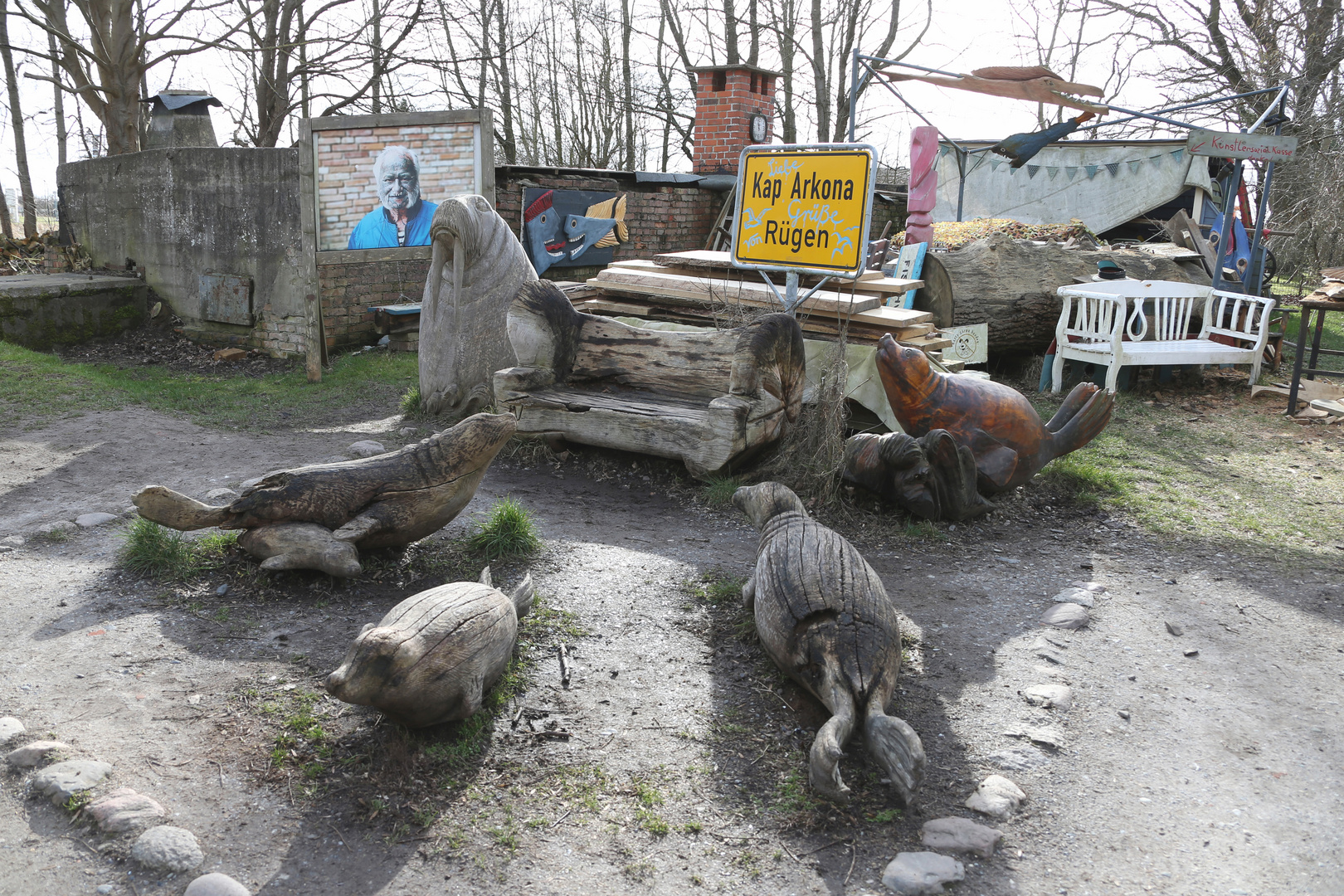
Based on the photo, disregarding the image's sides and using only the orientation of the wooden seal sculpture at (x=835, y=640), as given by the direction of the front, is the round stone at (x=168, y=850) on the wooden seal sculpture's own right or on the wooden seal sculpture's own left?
on the wooden seal sculpture's own left

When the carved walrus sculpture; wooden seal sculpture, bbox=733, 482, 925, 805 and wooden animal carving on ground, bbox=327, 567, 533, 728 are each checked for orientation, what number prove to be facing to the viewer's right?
0

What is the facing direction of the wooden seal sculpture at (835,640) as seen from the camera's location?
facing away from the viewer and to the left of the viewer

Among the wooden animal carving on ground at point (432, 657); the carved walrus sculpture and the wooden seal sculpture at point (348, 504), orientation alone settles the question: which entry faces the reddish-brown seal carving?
the wooden seal sculpture

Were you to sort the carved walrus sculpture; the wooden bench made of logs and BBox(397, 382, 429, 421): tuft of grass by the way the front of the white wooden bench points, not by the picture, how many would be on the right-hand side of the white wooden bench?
3

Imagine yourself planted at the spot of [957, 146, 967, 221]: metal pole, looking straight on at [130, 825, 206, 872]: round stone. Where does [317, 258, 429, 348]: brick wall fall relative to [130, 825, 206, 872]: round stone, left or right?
right

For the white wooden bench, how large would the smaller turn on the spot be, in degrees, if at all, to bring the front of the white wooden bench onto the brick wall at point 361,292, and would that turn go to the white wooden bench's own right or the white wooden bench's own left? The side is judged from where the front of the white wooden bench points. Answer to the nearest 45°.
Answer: approximately 135° to the white wooden bench's own right

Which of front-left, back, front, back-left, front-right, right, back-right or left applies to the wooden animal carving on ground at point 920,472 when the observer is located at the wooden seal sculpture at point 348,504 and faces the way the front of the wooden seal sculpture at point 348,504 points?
front

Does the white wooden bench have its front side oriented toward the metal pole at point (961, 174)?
no

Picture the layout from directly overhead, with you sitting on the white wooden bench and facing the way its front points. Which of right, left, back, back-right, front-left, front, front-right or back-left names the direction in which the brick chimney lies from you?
back

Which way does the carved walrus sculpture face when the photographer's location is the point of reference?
facing the viewer and to the left of the viewer

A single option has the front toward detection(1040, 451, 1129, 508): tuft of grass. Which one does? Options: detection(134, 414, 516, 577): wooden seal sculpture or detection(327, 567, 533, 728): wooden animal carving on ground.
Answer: the wooden seal sculpture

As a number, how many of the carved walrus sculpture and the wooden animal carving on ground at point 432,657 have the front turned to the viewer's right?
0

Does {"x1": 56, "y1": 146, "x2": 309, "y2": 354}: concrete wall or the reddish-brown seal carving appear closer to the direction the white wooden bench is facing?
the reddish-brown seal carving

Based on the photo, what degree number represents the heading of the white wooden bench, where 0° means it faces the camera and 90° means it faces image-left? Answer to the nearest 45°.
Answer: approximately 315°

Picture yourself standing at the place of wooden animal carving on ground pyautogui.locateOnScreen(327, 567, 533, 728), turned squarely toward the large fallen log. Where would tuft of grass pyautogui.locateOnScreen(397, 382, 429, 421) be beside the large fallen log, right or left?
left

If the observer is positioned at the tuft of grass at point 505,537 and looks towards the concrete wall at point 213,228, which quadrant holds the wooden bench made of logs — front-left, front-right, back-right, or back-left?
front-right

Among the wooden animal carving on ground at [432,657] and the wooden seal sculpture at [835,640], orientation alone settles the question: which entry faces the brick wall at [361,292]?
the wooden seal sculpture

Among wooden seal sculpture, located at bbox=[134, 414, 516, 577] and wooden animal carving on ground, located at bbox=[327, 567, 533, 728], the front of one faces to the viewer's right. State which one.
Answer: the wooden seal sculpture

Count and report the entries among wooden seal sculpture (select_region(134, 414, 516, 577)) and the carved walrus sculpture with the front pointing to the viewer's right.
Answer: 1

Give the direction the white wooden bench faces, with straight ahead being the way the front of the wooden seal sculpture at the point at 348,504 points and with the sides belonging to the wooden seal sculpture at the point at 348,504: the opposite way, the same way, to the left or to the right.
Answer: to the right

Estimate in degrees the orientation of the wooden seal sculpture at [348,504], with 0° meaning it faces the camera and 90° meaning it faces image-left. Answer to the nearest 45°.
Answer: approximately 270°
